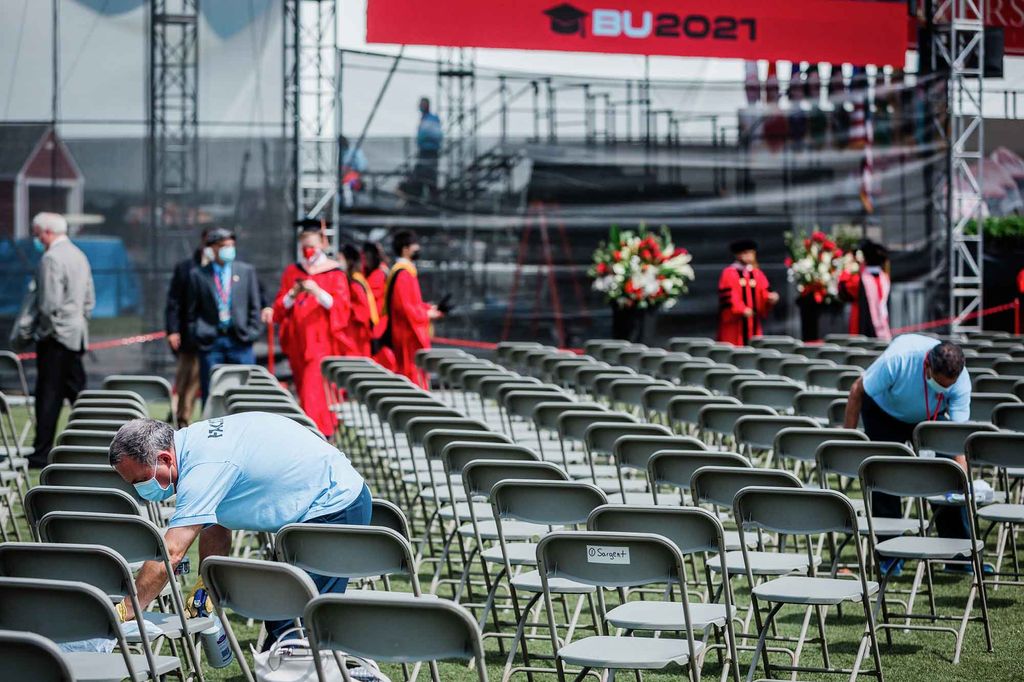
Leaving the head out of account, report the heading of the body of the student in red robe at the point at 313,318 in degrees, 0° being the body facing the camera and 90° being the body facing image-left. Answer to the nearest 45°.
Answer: approximately 0°

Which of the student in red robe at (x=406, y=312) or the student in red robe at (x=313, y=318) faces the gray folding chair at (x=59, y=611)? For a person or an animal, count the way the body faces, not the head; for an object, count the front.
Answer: the student in red robe at (x=313, y=318)

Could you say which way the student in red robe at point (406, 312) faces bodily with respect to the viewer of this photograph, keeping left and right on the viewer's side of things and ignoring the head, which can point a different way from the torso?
facing to the right of the viewer

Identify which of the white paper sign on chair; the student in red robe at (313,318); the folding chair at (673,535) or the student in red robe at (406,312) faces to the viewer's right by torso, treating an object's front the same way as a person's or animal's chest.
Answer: the student in red robe at (406,312)

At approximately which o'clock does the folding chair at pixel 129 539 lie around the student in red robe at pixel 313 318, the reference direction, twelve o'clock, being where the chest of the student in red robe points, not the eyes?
The folding chair is roughly at 12 o'clock from the student in red robe.

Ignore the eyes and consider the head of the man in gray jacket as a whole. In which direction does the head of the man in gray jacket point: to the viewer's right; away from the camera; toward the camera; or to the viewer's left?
to the viewer's left
